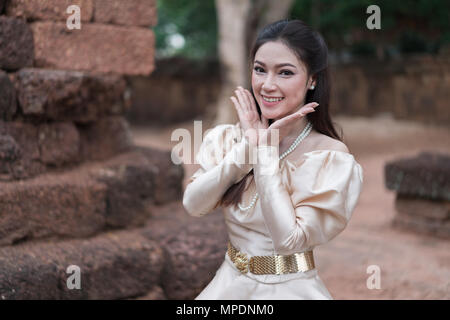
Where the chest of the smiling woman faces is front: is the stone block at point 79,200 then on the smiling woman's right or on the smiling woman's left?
on the smiling woman's right

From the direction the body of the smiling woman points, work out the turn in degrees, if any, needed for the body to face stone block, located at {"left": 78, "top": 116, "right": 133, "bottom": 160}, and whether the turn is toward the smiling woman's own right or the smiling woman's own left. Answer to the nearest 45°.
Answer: approximately 90° to the smiling woman's own right

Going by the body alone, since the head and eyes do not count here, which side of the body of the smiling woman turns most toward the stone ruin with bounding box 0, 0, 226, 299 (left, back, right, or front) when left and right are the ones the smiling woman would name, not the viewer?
right

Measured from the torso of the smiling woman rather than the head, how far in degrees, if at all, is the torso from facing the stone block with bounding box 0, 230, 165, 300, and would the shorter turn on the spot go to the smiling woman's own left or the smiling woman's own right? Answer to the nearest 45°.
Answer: approximately 90° to the smiling woman's own right

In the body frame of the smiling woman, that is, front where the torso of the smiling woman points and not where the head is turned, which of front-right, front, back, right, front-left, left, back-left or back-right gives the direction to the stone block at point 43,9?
right

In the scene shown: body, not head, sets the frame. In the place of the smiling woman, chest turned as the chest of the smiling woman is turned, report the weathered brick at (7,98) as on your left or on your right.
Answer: on your right

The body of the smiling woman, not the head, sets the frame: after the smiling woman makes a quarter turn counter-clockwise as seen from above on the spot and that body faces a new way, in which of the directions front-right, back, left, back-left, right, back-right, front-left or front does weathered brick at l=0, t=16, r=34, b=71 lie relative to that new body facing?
back

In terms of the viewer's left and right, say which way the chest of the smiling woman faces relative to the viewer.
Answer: facing the viewer and to the left of the viewer

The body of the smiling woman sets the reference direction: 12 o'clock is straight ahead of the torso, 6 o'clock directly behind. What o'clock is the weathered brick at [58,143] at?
The weathered brick is roughly at 3 o'clock from the smiling woman.
